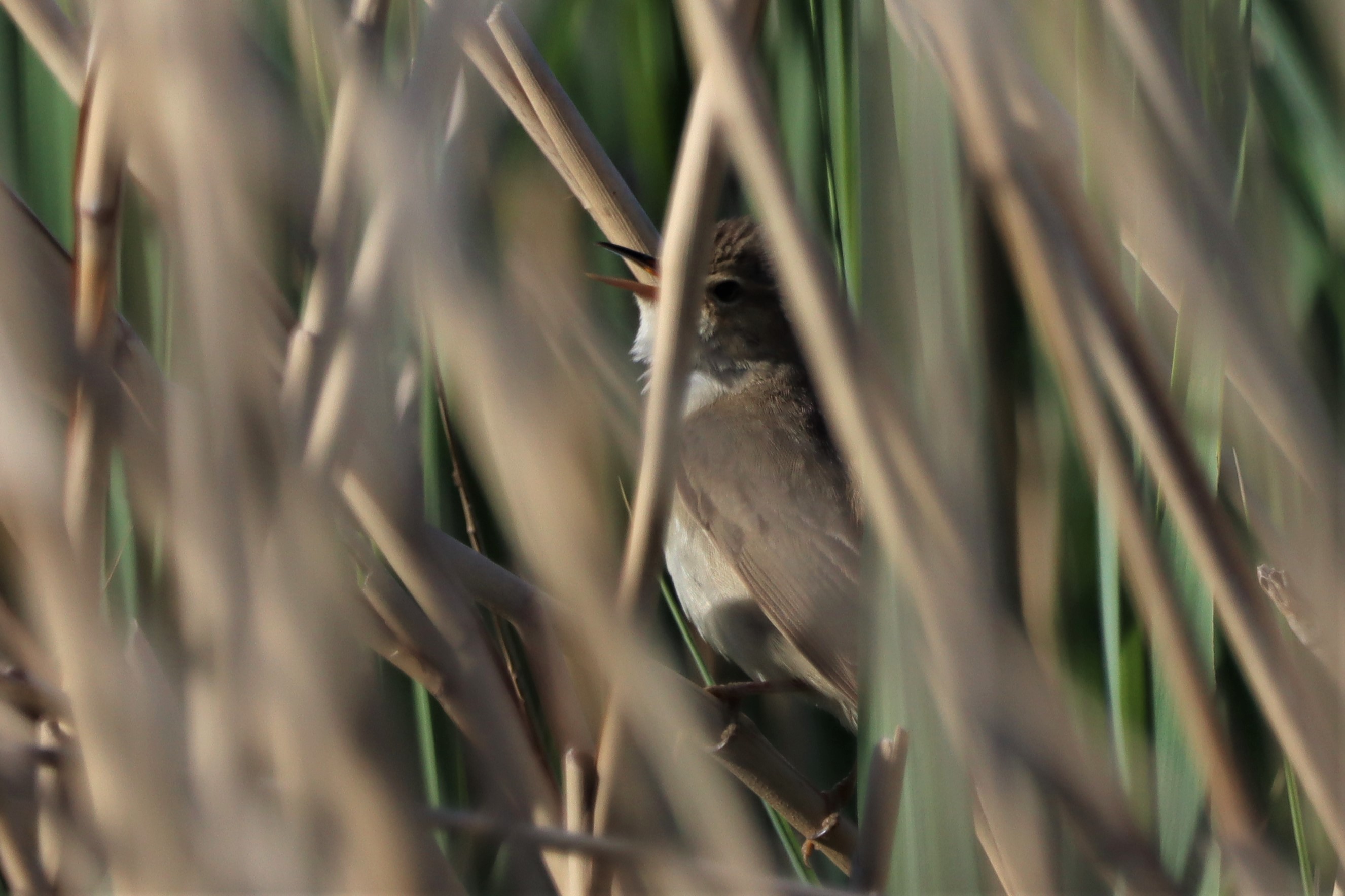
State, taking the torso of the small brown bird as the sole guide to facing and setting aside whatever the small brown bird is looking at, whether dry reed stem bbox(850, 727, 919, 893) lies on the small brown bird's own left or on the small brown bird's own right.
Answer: on the small brown bird's own left

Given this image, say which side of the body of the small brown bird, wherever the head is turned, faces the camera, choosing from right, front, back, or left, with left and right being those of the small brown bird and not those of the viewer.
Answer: left

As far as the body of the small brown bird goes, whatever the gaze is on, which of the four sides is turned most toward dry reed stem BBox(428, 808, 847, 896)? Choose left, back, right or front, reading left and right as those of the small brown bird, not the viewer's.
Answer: left
